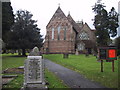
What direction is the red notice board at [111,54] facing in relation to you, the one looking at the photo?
facing the viewer

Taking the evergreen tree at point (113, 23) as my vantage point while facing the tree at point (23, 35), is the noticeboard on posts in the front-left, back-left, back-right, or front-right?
front-left

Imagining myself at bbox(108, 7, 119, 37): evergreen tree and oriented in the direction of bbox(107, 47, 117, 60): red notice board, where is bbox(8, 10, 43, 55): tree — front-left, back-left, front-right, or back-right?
front-right

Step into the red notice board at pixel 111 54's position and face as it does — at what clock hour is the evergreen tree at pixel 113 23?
The evergreen tree is roughly at 6 o'clock from the red notice board.

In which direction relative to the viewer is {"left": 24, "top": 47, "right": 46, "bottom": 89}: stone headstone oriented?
toward the camera

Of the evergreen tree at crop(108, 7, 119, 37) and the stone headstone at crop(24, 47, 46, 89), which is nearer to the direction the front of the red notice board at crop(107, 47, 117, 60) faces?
the stone headstone

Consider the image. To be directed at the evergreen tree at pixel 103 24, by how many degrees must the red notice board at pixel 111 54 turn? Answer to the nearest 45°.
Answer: approximately 180°

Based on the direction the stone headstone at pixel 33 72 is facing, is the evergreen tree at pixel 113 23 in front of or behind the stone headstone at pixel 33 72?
behind

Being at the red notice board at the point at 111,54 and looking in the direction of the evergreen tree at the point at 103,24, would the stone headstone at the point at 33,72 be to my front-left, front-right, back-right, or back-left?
back-left

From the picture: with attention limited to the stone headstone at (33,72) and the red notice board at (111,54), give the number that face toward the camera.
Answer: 2
